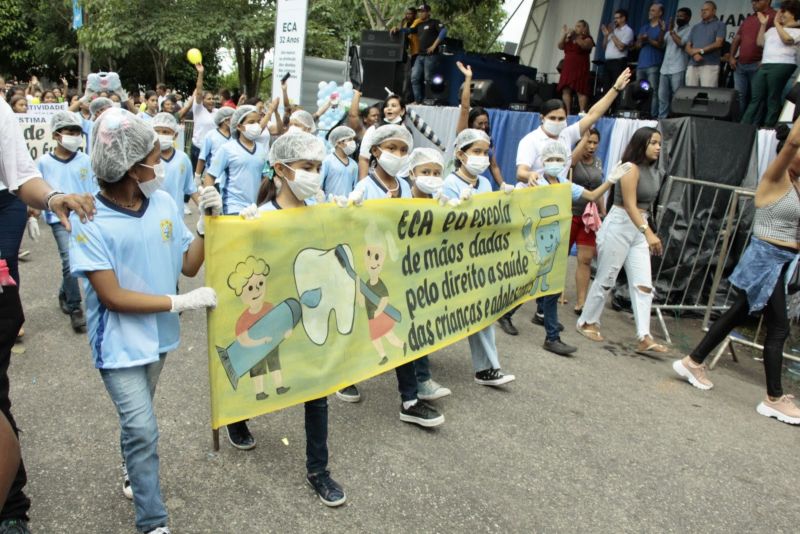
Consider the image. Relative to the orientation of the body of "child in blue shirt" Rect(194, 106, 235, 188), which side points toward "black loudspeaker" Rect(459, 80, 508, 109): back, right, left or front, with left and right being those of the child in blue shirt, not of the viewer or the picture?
left

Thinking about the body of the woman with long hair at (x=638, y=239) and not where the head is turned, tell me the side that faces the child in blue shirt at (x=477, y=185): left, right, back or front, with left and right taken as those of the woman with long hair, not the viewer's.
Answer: right

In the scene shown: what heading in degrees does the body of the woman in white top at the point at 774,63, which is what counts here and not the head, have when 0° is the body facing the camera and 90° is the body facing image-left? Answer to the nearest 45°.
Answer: approximately 45°

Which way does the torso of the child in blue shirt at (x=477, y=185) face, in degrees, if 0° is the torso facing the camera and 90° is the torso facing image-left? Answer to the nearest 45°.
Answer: approximately 315°

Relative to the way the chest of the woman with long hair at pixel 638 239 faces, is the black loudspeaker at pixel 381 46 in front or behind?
behind

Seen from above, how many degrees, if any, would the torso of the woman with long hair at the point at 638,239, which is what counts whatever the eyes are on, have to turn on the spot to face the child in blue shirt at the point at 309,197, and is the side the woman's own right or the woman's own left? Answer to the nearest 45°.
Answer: approximately 90° to the woman's own right

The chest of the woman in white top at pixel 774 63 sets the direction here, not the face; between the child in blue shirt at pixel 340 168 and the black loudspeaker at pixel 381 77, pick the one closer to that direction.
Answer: the child in blue shirt
